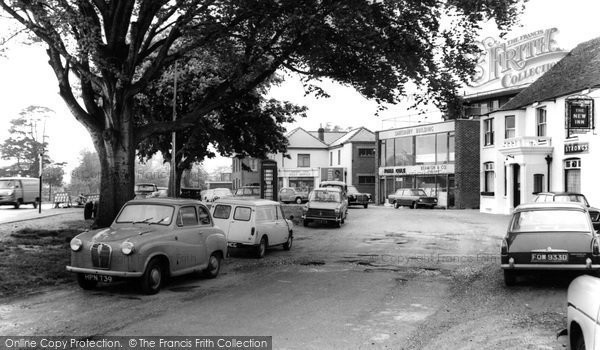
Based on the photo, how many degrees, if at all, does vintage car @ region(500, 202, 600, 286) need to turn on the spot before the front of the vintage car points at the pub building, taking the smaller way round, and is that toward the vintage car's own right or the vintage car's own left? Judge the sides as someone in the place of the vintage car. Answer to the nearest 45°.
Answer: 0° — it already faces it

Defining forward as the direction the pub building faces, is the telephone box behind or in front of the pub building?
in front

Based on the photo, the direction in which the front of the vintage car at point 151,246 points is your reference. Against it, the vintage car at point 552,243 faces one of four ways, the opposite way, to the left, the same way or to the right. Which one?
the opposite way

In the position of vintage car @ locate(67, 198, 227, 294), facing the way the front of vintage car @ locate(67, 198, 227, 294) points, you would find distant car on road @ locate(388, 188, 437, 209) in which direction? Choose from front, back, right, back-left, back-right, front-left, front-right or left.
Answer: back

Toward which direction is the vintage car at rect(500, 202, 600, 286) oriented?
away from the camera

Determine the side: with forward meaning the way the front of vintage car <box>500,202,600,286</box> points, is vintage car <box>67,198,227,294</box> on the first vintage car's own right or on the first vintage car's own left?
on the first vintage car's own left

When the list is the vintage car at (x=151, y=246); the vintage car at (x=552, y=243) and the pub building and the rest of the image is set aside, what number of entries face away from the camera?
1

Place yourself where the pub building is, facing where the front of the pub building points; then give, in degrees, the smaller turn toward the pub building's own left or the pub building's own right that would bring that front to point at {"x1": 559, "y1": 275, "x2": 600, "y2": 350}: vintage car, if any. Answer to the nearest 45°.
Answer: approximately 45° to the pub building's own left

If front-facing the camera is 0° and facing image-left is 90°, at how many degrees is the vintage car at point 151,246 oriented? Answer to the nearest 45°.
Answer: approximately 45°

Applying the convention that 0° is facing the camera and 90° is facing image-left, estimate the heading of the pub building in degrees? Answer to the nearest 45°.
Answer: approximately 45°

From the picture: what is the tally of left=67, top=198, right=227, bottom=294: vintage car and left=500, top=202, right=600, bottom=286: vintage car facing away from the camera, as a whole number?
1

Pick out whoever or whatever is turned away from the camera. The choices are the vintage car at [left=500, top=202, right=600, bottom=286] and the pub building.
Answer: the vintage car

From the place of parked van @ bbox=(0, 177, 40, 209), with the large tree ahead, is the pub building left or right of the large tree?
left

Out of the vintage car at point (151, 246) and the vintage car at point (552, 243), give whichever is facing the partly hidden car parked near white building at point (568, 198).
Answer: the vintage car at point (552, 243)

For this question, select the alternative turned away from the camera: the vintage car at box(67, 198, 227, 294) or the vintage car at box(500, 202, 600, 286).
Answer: the vintage car at box(500, 202, 600, 286)

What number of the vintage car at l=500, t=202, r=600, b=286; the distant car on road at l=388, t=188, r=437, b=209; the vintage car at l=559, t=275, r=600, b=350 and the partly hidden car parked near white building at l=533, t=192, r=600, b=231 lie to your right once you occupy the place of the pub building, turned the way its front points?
1

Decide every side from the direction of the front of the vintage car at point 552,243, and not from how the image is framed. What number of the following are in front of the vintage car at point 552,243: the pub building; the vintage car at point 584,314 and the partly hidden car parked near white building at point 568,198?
2

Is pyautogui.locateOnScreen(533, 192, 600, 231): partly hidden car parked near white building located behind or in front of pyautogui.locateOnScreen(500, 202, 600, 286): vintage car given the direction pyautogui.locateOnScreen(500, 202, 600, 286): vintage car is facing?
in front
